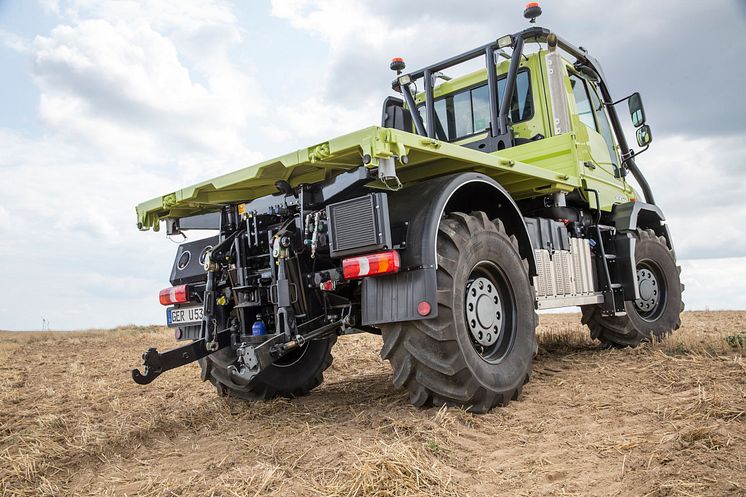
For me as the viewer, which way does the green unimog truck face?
facing away from the viewer and to the right of the viewer
